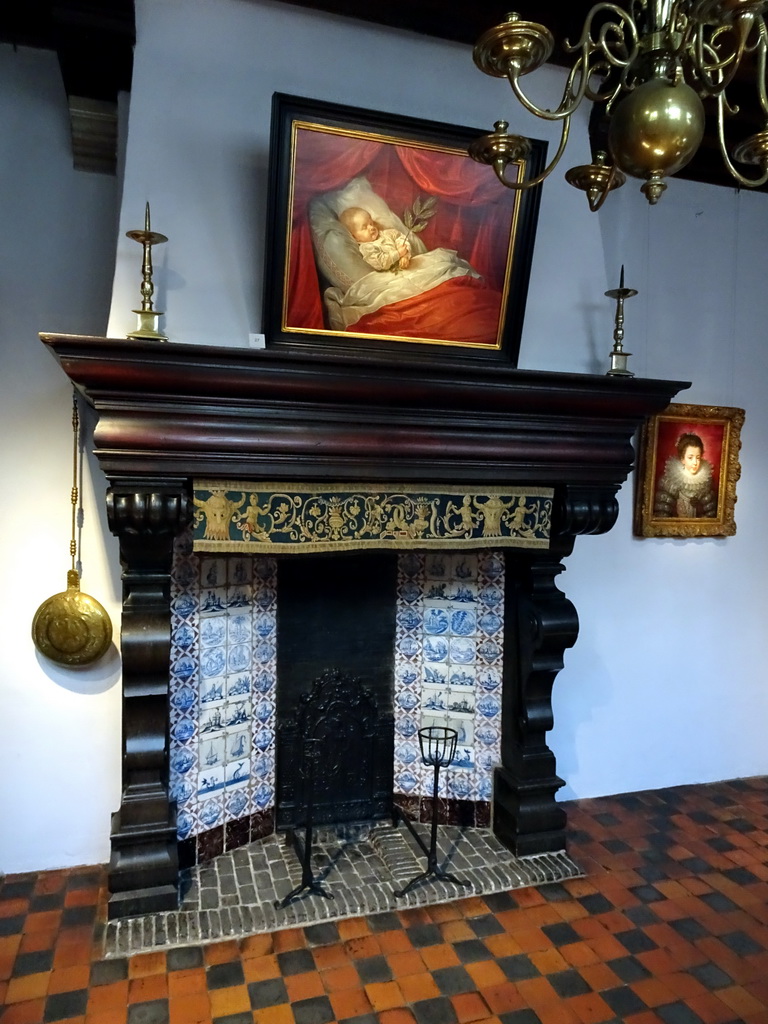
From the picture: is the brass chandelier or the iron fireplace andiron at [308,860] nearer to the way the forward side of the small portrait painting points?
the brass chandelier

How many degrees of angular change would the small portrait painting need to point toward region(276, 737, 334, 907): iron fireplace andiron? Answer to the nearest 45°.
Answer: approximately 90° to its right

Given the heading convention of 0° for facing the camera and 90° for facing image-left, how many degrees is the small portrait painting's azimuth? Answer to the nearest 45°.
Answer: approximately 315°

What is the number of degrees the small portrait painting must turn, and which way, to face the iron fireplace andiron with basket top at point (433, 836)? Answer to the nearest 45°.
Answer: approximately 90° to its right

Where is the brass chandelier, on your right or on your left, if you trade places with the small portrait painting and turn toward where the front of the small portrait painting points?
on your right

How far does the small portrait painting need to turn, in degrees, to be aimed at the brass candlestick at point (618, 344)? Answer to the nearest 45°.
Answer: approximately 45° to its right

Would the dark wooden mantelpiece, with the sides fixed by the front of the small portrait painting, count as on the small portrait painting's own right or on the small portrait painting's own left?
on the small portrait painting's own right

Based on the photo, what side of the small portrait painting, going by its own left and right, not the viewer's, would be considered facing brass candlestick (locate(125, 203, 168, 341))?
right

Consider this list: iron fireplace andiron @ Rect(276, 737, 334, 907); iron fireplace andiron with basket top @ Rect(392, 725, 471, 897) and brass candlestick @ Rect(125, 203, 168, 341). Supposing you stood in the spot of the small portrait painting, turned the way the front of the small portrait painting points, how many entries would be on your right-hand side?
3
